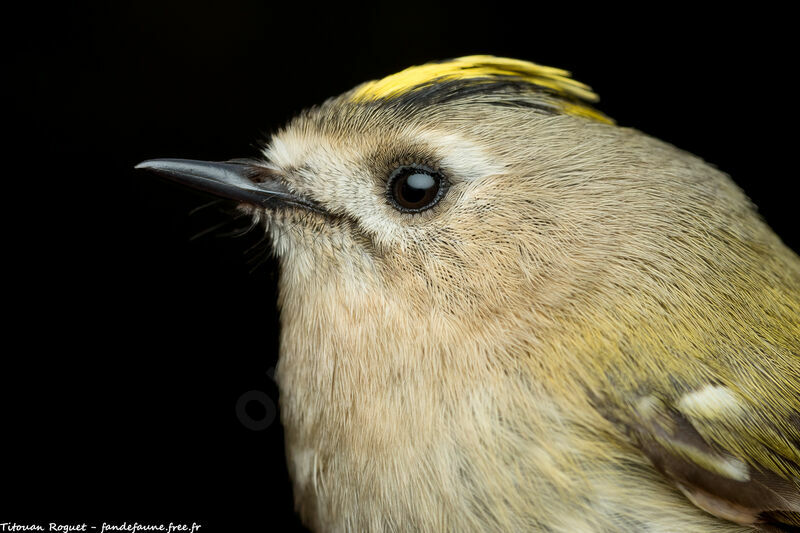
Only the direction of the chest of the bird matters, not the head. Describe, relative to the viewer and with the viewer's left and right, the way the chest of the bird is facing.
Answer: facing to the left of the viewer
